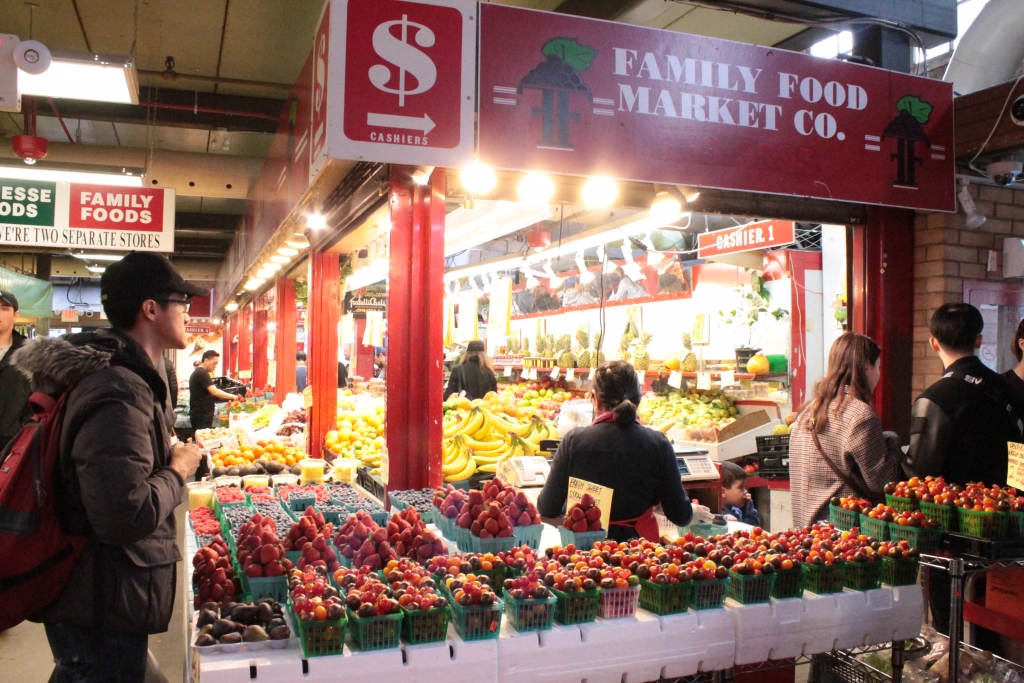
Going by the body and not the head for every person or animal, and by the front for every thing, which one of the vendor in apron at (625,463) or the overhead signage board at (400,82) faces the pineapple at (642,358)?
the vendor in apron

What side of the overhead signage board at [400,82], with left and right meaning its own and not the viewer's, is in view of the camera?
front

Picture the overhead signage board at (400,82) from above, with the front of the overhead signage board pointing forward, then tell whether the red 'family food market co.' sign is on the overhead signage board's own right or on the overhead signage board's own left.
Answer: on the overhead signage board's own left

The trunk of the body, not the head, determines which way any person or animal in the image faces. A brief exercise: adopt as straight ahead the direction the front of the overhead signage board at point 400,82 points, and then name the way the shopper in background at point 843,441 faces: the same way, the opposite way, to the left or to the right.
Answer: to the left

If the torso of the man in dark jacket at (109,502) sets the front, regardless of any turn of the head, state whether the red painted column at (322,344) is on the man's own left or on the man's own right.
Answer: on the man's own left

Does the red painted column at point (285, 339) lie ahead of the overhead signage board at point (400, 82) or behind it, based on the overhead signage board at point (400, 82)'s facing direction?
behind

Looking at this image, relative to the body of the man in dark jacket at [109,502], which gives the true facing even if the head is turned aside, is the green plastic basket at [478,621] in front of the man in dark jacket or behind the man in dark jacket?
in front

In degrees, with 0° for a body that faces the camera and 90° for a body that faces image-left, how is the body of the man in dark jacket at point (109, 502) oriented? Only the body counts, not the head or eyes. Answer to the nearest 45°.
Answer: approximately 270°

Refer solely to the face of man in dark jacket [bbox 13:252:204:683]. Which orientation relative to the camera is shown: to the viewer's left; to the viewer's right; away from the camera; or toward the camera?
to the viewer's right

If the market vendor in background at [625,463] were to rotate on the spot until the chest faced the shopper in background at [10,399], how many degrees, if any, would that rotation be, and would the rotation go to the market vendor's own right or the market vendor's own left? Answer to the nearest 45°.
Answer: approximately 90° to the market vendor's own left

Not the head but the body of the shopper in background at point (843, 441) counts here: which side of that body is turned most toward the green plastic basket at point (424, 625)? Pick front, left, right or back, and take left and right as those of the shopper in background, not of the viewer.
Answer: back

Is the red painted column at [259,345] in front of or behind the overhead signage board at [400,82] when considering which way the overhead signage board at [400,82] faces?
behind

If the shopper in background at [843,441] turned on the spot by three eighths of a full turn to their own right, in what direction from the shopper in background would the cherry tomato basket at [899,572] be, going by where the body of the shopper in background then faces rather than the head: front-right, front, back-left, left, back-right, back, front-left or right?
front

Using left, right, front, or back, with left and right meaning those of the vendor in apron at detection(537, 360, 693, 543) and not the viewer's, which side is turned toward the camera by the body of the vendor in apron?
back
